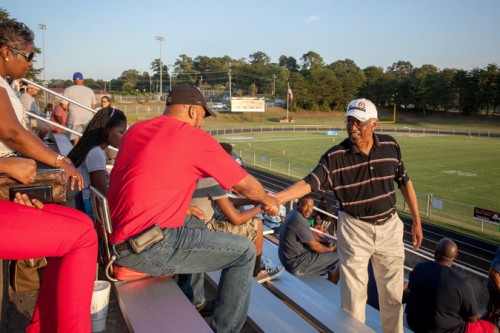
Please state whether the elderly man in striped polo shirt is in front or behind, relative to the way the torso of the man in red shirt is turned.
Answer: in front

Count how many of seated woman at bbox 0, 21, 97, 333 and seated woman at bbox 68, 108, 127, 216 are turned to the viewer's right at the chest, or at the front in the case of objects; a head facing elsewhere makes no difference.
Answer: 2

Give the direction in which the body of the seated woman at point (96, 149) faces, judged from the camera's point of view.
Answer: to the viewer's right

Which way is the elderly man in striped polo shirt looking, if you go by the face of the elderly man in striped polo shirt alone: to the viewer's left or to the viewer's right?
to the viewer's left

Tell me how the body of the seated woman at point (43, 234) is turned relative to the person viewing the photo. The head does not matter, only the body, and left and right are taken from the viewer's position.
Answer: facing to the right of the viewer

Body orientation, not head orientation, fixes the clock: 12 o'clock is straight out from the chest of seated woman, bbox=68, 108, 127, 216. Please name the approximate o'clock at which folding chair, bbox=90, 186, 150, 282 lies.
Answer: The folding chair is roughly at 3 o'clock from the seated woman.

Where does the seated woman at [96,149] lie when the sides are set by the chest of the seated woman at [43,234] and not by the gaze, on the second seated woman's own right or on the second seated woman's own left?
on the second seated woman's own left

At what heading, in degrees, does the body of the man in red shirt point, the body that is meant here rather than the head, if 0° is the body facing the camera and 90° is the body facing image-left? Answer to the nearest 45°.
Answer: approximately 225°

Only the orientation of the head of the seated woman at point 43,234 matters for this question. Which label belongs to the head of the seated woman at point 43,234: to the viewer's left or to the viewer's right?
to the viewer's right
